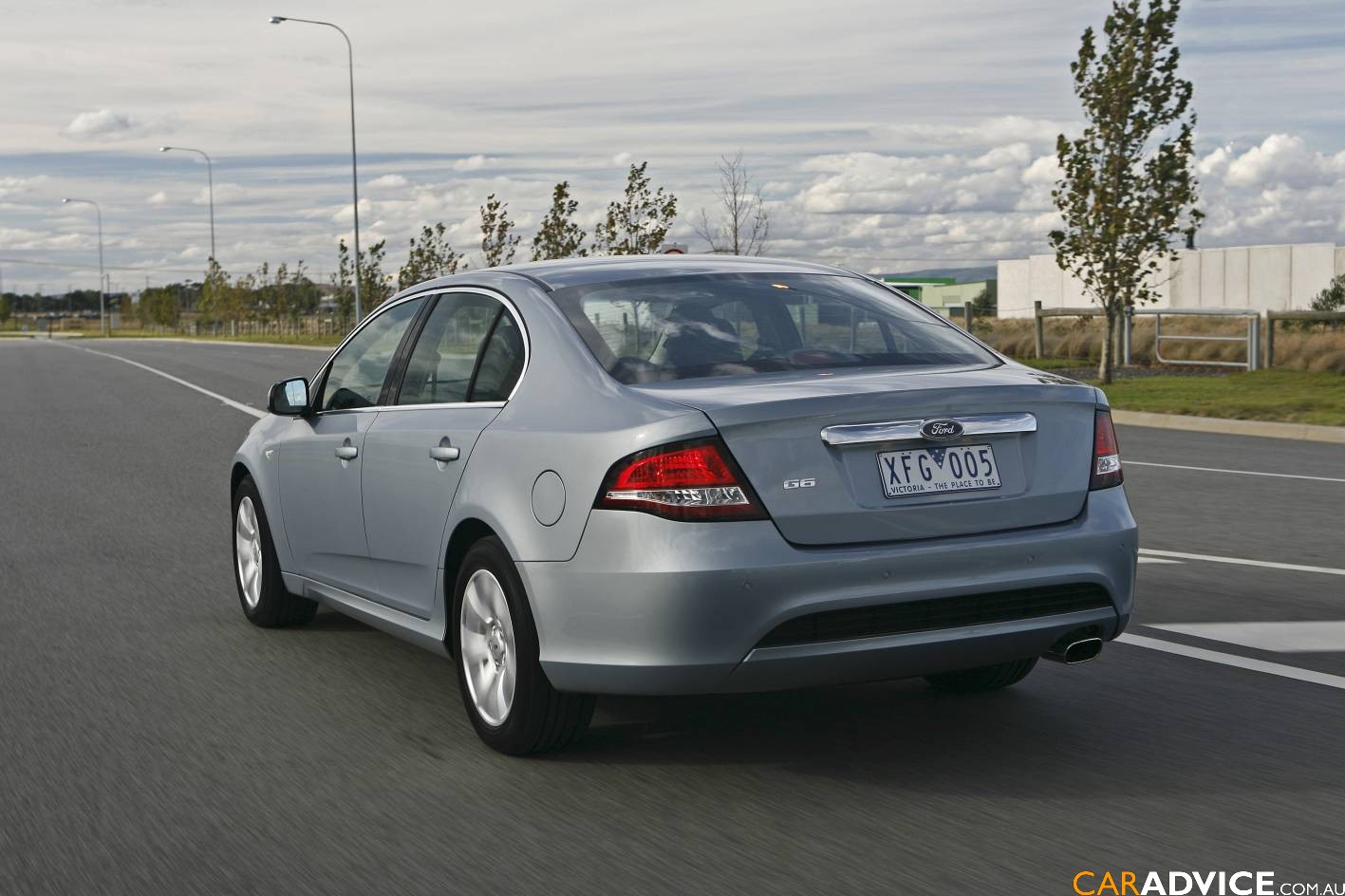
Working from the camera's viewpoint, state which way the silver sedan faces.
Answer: facing away from the viewer and to the left of the viewer

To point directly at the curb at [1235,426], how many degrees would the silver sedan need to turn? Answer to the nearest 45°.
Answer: approximately 90° to its right
